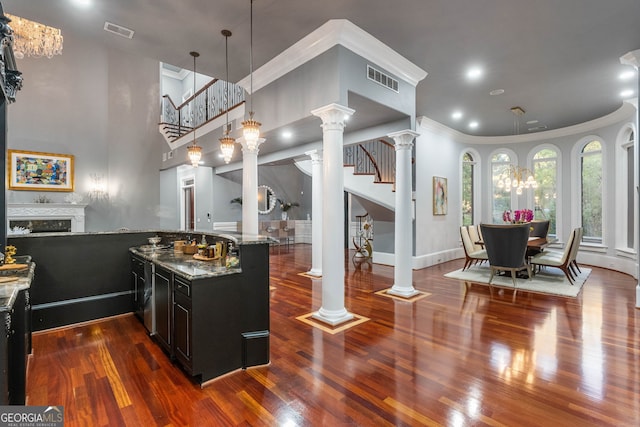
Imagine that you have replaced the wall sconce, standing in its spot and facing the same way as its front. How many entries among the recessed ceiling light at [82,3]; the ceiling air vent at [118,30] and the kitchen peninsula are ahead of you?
3

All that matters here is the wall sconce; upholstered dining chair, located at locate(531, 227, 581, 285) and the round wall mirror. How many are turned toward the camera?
2

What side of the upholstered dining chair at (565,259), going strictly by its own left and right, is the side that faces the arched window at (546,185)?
right

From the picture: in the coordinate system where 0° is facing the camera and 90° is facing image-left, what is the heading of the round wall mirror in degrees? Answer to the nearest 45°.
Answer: approximately 0°

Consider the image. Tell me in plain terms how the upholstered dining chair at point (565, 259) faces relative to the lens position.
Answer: facing to the left of the viewer
